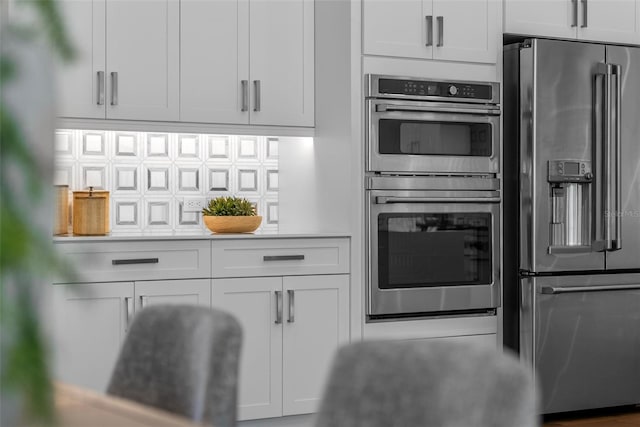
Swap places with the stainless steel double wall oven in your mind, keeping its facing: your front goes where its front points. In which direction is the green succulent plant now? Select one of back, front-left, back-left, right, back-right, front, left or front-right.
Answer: back-right

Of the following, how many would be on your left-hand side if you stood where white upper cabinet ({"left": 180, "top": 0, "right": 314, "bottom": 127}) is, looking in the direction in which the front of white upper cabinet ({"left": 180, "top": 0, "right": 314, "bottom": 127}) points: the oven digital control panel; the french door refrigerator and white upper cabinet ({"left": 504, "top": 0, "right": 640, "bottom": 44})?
3

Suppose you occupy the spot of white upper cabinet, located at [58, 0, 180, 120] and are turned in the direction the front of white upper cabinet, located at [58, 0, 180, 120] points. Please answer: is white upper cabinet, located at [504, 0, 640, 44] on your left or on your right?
on your left

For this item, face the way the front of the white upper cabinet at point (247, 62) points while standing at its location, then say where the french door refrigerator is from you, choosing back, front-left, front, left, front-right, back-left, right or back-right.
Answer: left

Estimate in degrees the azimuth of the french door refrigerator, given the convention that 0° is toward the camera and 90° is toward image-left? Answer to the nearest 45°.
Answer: approximately 315°

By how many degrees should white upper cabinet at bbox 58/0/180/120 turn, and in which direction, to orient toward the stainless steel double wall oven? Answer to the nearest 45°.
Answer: approximately 90° to its left

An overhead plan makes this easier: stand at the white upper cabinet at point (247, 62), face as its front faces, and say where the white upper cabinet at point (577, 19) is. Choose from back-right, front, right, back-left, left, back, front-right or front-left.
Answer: left

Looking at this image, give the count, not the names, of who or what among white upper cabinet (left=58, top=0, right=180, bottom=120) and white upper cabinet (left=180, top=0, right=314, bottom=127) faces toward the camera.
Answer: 2

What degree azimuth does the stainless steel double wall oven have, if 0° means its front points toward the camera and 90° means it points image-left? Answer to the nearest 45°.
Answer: approximately 315°
